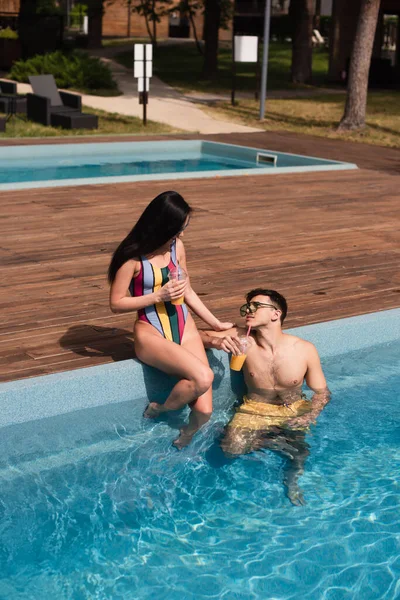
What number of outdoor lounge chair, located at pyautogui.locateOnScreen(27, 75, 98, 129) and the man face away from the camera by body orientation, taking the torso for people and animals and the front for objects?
0

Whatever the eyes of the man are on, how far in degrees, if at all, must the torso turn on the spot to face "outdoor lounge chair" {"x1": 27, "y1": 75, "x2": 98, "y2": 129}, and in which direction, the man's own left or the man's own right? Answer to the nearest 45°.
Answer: approximately 180°

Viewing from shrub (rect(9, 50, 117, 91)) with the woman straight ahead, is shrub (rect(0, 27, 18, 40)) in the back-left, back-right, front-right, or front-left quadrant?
back-right

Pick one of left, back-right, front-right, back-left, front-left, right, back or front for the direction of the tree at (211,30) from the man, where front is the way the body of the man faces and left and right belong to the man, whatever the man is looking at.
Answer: back

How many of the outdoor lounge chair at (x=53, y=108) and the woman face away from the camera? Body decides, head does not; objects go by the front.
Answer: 0

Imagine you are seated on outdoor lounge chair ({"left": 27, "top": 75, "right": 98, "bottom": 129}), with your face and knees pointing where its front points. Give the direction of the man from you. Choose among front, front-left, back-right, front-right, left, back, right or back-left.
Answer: front-right

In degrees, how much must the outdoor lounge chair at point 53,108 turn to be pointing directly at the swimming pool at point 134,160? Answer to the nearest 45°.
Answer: approximately 45° to its right

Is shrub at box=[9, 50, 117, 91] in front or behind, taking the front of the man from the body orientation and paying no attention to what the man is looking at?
behind

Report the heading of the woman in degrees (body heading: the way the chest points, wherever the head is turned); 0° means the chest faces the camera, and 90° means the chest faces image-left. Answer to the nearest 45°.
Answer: approximately 315°

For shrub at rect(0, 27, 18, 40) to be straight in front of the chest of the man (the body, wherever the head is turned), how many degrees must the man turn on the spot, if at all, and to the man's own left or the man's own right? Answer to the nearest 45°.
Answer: approximately 180°

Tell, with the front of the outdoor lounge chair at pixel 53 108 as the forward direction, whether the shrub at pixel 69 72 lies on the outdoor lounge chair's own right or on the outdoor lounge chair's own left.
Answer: on the outdoor lounge chair's own left

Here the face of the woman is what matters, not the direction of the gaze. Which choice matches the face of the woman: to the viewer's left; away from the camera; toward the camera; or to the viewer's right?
to the viewer's right
